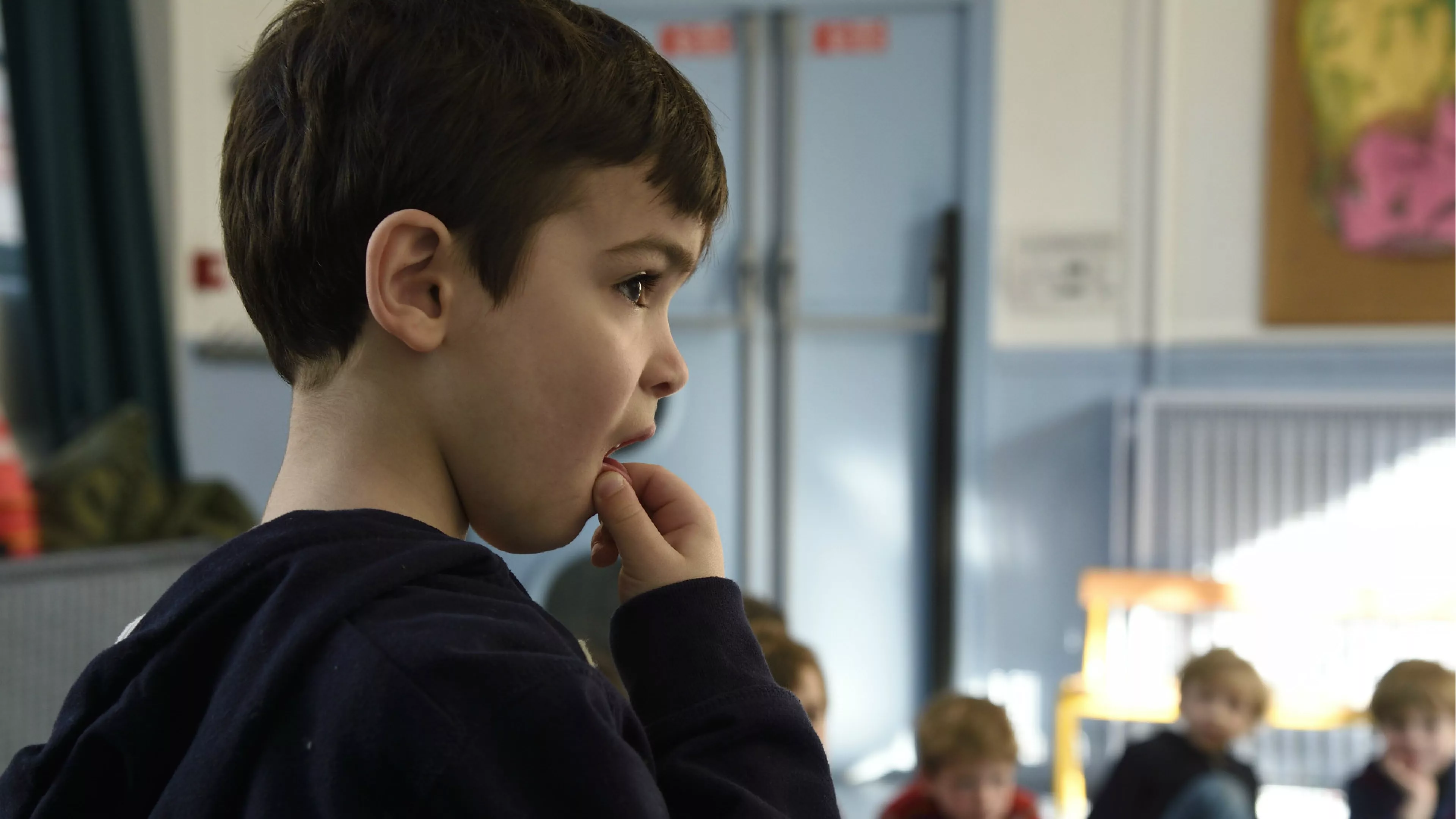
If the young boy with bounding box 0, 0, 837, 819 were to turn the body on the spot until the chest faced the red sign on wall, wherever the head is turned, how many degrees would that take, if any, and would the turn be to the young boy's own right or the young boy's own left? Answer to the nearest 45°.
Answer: approximately 90° to the young boy's own left

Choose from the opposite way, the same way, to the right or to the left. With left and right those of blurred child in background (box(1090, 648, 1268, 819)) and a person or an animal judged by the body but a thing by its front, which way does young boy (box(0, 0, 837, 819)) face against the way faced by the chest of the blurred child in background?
to the left

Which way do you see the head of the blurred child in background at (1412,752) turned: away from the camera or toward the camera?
toward the camera

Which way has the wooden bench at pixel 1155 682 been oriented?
toward the camera

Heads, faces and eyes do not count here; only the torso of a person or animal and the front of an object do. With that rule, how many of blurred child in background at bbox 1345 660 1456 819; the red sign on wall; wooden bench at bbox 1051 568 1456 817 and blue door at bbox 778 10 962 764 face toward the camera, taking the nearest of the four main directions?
4

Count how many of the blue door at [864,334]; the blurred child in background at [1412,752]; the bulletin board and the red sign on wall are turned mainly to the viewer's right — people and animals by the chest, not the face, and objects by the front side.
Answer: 0

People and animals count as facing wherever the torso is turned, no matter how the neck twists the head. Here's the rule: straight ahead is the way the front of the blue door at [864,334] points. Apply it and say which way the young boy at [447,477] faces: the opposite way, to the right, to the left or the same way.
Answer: to the left

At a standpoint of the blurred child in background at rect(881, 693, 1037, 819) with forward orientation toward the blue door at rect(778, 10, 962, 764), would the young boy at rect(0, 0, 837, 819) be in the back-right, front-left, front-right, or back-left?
back-left

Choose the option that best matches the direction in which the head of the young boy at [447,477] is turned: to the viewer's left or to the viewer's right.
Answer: to the viewer's right

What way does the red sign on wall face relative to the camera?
toward the camera

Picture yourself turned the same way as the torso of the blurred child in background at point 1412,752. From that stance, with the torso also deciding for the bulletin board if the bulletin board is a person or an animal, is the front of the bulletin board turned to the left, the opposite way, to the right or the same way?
the same way

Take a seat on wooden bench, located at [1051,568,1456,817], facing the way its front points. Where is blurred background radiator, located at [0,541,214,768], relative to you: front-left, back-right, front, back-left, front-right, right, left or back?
front-right

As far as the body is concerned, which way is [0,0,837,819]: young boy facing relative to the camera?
to the viewer's right

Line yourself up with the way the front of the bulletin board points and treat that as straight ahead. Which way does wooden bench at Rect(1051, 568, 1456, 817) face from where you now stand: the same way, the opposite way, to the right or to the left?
the same way

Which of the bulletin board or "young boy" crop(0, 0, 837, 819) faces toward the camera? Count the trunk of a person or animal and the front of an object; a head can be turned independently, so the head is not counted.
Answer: the bulletin board

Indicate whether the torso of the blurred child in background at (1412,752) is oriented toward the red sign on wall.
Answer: no

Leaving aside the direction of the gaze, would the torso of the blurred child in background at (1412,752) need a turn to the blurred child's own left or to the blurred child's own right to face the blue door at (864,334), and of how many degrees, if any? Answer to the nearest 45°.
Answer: approximately 135° to the blurred child's own right

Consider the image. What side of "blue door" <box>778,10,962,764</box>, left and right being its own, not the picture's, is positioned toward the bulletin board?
left
